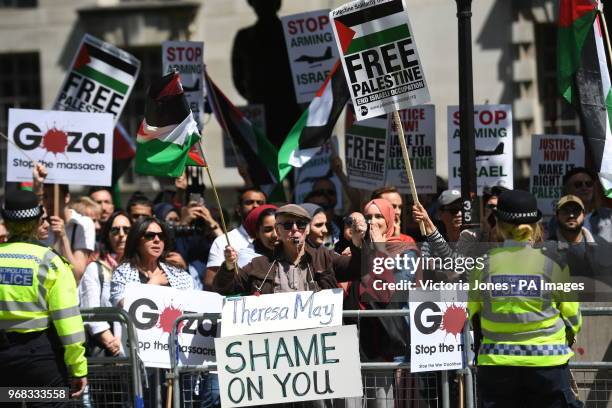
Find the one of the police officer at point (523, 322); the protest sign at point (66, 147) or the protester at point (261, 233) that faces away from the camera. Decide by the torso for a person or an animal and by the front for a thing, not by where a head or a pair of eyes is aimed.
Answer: the police officer

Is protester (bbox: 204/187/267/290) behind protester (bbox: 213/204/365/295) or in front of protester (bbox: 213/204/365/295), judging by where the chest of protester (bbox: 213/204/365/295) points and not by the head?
behind

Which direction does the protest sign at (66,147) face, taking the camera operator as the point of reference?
facing the viewer

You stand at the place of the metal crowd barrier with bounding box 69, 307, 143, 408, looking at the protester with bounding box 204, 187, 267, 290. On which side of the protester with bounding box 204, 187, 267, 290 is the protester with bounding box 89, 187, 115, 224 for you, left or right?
left

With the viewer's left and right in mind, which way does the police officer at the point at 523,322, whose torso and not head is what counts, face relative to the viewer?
facing away from the viewer

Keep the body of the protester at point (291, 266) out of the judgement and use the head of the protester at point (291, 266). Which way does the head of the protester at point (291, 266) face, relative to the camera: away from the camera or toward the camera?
toward the camera

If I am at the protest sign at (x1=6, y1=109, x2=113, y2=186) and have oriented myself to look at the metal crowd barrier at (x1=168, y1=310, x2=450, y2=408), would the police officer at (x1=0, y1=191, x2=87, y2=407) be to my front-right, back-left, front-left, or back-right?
front-right

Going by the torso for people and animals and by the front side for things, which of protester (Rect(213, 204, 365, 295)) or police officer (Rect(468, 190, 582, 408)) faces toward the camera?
the protester

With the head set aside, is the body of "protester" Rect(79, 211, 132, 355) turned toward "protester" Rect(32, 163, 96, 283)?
no

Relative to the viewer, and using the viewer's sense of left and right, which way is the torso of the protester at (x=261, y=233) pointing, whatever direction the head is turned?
facing the viewer and to the right of the viewer

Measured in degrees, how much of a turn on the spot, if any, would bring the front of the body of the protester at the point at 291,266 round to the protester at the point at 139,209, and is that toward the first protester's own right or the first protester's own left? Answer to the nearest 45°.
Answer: approximately 135° to the first protester's own right

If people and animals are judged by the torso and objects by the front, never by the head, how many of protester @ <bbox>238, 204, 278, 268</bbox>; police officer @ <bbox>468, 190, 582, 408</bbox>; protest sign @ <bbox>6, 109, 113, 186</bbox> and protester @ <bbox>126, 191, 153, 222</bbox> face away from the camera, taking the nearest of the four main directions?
1

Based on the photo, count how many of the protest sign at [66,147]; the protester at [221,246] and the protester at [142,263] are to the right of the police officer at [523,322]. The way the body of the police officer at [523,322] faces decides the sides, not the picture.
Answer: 0

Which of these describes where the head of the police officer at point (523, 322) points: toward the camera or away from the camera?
away from the camera

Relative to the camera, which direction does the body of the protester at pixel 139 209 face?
toward the camera

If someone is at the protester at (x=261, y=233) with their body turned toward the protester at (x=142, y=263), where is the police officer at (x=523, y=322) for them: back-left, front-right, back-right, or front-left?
back-left

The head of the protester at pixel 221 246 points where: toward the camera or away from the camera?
toward the camera
